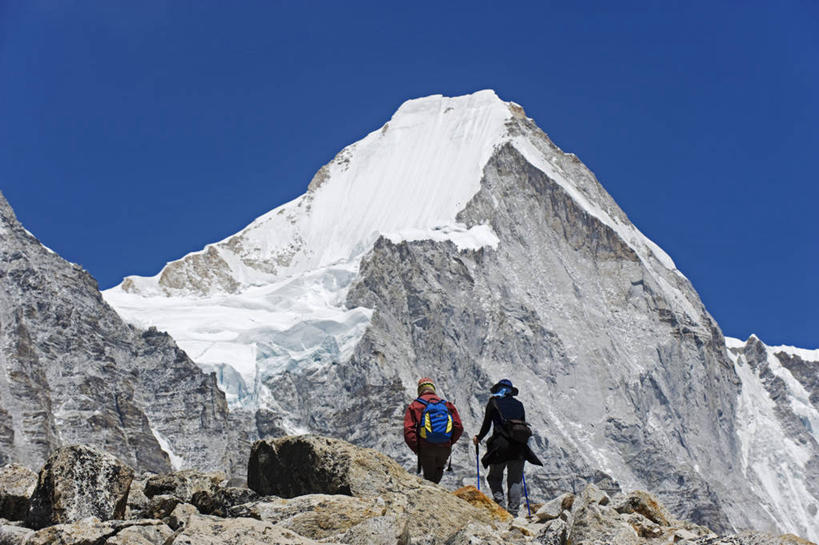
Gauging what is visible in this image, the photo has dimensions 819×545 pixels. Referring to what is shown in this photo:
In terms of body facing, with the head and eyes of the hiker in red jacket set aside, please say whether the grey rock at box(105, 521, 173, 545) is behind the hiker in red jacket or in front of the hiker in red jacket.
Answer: behind

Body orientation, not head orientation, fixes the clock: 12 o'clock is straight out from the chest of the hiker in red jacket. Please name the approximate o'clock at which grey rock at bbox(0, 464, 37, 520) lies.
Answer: The grey rock is roughly at 8 o'clock from the hiker in red jacket.

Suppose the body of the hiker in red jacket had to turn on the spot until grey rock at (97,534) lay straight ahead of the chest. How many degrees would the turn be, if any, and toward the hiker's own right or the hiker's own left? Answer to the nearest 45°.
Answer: approximately 135° to the hiker's own left

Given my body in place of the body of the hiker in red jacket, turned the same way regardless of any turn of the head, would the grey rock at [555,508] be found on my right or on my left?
on my right

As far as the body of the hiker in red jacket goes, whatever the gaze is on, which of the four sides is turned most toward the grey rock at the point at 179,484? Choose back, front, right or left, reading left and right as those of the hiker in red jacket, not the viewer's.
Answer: left

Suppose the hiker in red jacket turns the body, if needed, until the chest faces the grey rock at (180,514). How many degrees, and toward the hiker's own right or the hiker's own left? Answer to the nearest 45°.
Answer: approximately 135° to the hiker's own left

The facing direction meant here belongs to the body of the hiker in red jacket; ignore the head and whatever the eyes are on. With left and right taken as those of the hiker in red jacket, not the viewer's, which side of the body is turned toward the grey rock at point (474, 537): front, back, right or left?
back

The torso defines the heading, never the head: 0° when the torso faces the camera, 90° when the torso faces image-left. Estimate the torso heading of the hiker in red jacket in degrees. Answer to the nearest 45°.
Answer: approximately 180°

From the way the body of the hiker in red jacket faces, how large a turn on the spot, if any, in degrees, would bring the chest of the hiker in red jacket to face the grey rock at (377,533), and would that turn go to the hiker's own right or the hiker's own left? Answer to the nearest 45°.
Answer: approximately 180°
